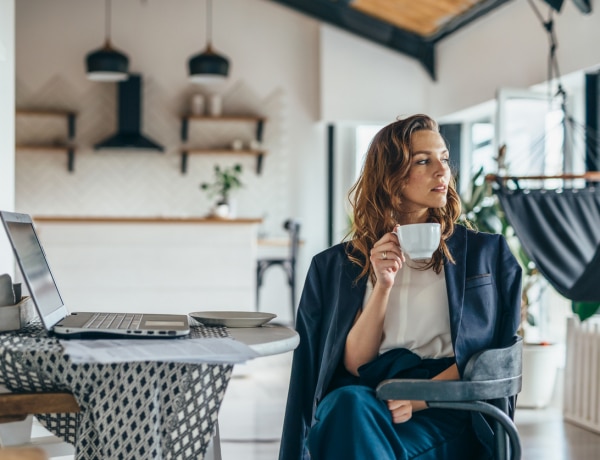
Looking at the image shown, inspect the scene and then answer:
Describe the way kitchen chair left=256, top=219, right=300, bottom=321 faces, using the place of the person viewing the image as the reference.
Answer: facing to the left of the viewer

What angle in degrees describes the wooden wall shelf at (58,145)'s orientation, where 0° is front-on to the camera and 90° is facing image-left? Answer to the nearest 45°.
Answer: approximately 0°

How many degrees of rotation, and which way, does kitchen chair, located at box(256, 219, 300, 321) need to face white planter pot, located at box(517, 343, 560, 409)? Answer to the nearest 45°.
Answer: approximately 135° to its left

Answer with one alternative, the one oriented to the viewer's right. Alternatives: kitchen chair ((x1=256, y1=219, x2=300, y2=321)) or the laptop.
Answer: the laptop

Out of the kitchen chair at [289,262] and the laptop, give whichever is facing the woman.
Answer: the laptop

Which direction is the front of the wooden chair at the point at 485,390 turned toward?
to the viewer's left

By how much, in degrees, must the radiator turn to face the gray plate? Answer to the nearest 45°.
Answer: approximately 45° to its left
